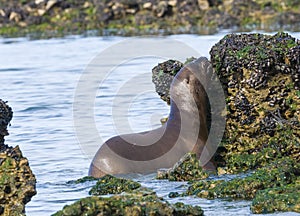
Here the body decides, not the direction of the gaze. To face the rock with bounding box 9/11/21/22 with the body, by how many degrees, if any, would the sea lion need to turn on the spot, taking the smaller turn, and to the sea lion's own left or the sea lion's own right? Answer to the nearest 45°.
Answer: approximately 90° to the sea lion's own left

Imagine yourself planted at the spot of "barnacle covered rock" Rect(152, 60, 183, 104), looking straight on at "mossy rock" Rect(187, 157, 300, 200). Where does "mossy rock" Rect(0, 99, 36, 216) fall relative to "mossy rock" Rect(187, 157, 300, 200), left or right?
right

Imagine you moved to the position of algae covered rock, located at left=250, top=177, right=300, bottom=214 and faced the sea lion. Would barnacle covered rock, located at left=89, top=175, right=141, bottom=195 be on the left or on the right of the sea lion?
left

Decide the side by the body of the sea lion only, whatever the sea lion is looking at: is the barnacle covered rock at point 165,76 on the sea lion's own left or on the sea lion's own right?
on the sea lion's own left

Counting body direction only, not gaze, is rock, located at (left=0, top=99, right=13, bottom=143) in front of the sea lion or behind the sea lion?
behind

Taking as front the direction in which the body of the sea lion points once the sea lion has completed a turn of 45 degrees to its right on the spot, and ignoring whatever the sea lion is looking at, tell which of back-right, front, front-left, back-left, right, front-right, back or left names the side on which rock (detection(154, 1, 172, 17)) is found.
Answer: back-left

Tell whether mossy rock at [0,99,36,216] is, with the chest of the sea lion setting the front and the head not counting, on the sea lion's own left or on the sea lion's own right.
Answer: on the sea lion's own right

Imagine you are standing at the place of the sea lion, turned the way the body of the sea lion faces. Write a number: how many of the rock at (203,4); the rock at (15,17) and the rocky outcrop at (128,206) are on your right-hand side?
1

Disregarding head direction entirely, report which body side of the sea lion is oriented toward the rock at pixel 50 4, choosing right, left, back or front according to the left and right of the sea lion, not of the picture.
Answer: left

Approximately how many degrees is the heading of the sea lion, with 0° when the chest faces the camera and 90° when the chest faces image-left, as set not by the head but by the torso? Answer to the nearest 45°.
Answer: approximately 270°

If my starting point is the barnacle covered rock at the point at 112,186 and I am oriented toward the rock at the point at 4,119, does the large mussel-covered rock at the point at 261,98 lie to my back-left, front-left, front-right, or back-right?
back-right

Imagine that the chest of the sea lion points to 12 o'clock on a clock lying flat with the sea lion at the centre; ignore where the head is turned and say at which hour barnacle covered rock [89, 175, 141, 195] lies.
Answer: The barnacle covered rock is roughly at 4 o'clock from the sea lion.

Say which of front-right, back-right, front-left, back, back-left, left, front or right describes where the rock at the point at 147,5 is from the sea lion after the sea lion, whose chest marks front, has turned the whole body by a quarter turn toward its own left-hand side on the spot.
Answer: front

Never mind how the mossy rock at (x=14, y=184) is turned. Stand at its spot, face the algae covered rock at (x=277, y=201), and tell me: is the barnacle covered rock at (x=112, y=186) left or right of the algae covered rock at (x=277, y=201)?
left
